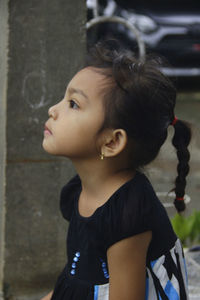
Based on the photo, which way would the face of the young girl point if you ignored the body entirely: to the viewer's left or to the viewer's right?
to the viewer's left

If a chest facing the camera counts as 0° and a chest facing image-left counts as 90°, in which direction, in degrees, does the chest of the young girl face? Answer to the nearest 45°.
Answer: approximately 45°
